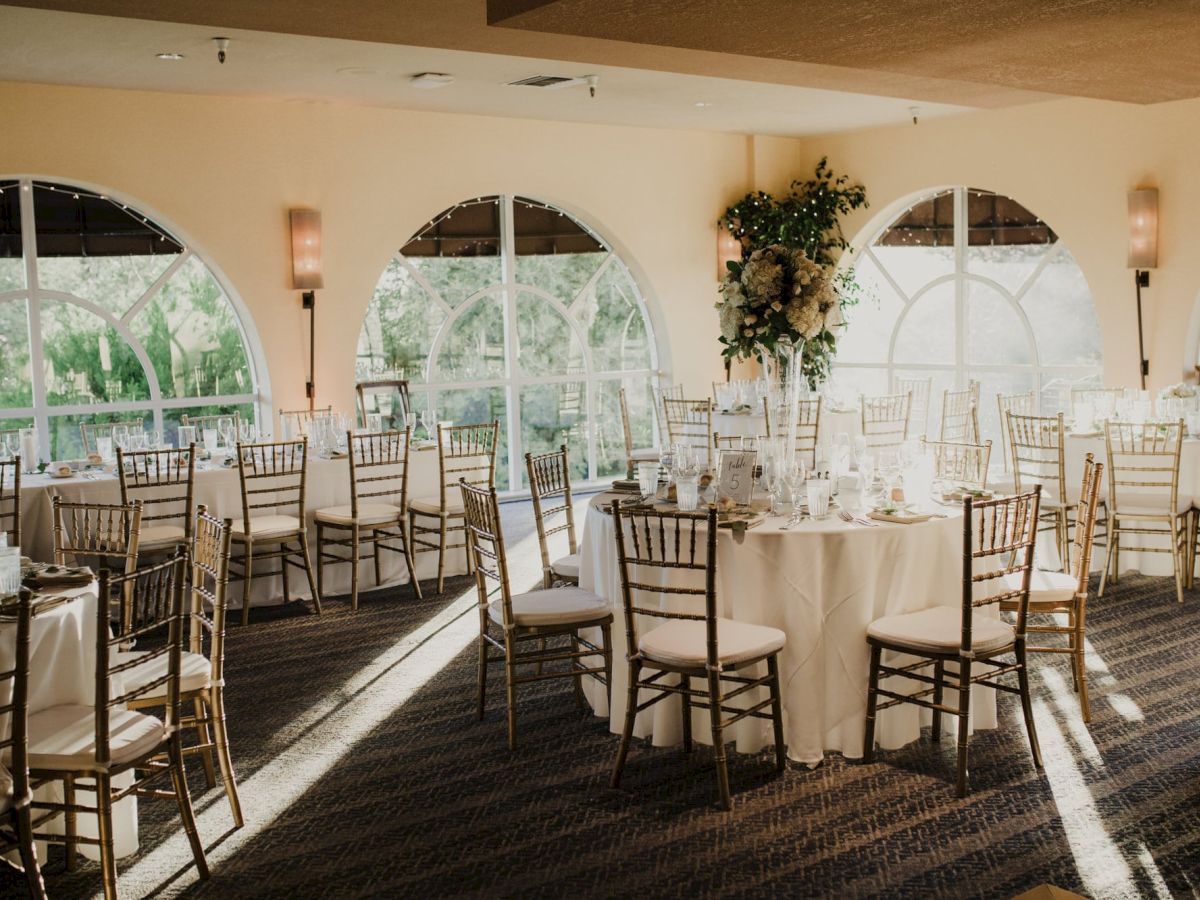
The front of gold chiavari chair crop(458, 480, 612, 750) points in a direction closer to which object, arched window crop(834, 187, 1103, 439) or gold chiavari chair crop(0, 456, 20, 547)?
the arched window

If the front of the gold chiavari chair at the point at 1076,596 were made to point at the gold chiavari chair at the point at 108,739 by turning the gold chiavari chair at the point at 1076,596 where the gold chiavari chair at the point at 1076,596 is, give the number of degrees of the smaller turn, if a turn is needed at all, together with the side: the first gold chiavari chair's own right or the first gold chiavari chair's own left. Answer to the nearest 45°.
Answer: approximately 45° to the first gold chiavari chair's own left

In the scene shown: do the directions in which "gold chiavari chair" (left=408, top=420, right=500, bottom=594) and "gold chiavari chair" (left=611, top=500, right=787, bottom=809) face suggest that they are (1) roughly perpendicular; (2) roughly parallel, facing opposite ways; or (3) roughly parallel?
roughly perpendicular

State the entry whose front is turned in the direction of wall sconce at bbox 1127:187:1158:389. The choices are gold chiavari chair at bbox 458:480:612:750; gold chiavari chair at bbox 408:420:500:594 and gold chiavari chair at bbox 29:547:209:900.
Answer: gold chiavari chair at bbox 458:480:612:750

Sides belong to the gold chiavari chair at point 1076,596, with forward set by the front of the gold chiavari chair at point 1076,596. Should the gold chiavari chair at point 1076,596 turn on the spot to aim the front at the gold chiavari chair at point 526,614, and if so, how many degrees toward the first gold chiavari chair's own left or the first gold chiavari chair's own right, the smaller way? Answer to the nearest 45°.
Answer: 0° — it already faces it

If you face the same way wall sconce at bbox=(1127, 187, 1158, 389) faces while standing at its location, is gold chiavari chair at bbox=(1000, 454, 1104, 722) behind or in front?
in front

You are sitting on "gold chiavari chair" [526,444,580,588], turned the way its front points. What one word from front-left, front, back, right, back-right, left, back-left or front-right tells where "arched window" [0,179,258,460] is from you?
back

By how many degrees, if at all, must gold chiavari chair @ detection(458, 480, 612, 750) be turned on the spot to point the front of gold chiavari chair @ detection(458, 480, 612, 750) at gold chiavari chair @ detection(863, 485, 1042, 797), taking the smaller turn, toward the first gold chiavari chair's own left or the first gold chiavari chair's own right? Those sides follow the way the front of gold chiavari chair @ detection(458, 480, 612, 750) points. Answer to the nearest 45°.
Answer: approximately 45° to the first gold chiavari chair's own right

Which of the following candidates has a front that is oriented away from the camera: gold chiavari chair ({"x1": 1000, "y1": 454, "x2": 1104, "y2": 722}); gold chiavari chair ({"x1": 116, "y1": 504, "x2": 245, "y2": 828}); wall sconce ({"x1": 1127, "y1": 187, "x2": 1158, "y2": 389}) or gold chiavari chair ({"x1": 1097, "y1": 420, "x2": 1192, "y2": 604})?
gold chiavari chair ({"x1": 1097, "y1": 420, "x2": 1192, "y2": 604})

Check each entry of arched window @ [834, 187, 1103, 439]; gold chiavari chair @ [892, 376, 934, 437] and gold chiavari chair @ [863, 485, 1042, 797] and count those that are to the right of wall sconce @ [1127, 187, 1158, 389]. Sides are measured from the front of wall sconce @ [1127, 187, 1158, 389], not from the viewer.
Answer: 2

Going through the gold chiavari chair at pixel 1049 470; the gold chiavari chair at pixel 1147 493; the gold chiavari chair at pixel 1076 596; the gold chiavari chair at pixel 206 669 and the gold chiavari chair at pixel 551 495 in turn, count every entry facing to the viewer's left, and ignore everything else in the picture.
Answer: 2

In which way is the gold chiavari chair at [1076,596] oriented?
to the viewer's left

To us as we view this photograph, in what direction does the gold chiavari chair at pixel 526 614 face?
facing away from the viewer and to the right of the viewer

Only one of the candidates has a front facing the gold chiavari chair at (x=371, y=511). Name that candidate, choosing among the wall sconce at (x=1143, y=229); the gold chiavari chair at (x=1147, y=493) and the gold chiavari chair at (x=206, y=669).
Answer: the wall sconce

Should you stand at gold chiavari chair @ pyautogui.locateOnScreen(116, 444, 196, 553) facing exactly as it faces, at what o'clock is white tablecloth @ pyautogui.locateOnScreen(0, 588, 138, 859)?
The white tablecloth is roughly at 6 o'clock from the gold chiavari chair.

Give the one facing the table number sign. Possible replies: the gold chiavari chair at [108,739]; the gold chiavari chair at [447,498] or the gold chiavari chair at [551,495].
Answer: the gold chiavari chair at [551,495]

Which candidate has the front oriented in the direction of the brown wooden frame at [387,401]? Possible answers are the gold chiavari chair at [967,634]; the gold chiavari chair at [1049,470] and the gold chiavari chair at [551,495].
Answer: the gold chiavari chair at [967,634]
